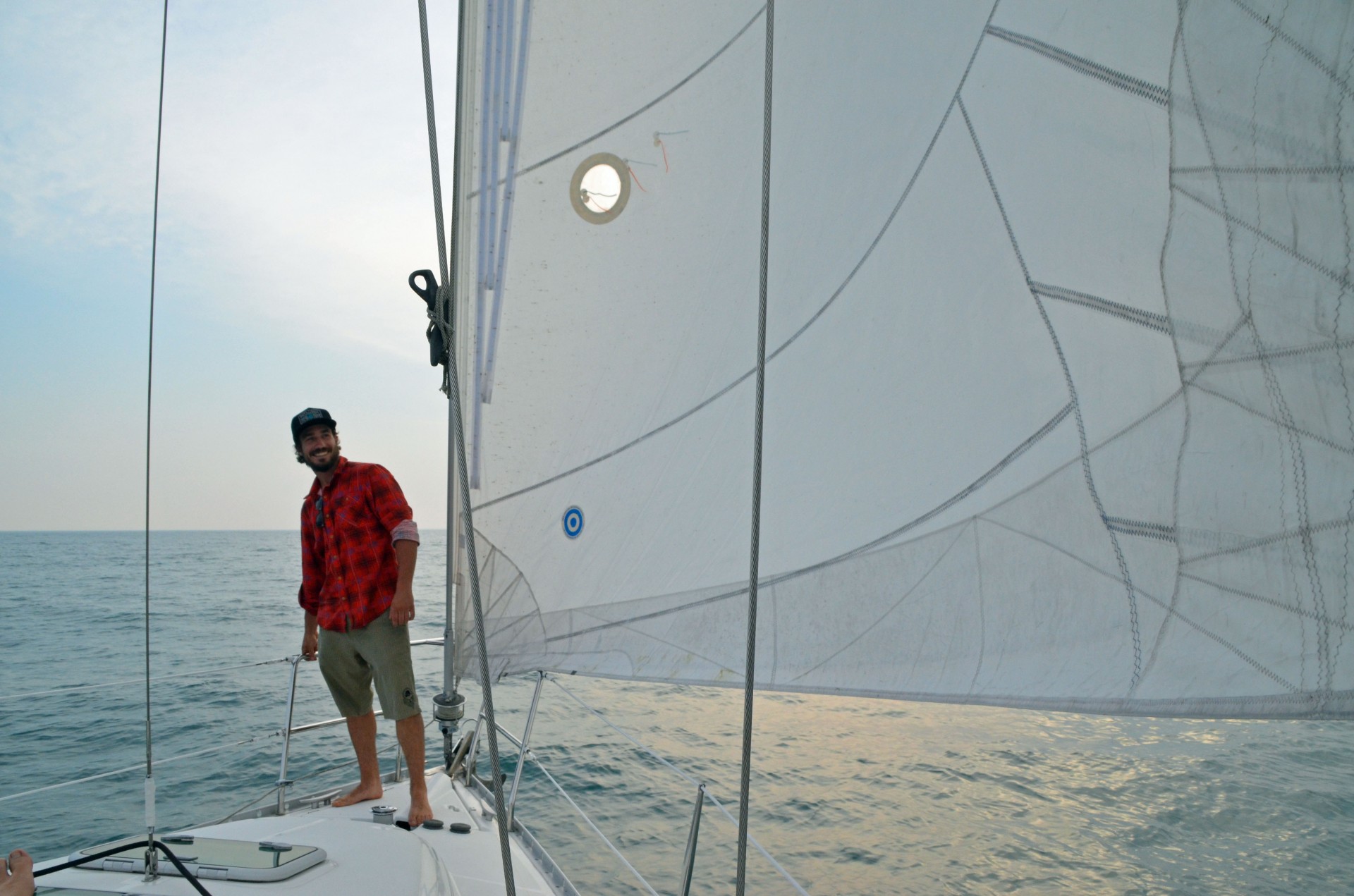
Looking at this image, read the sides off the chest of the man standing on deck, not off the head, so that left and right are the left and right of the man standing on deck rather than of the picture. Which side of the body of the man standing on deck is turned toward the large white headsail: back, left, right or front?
left

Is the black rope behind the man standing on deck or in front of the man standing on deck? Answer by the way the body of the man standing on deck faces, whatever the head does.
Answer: in front
